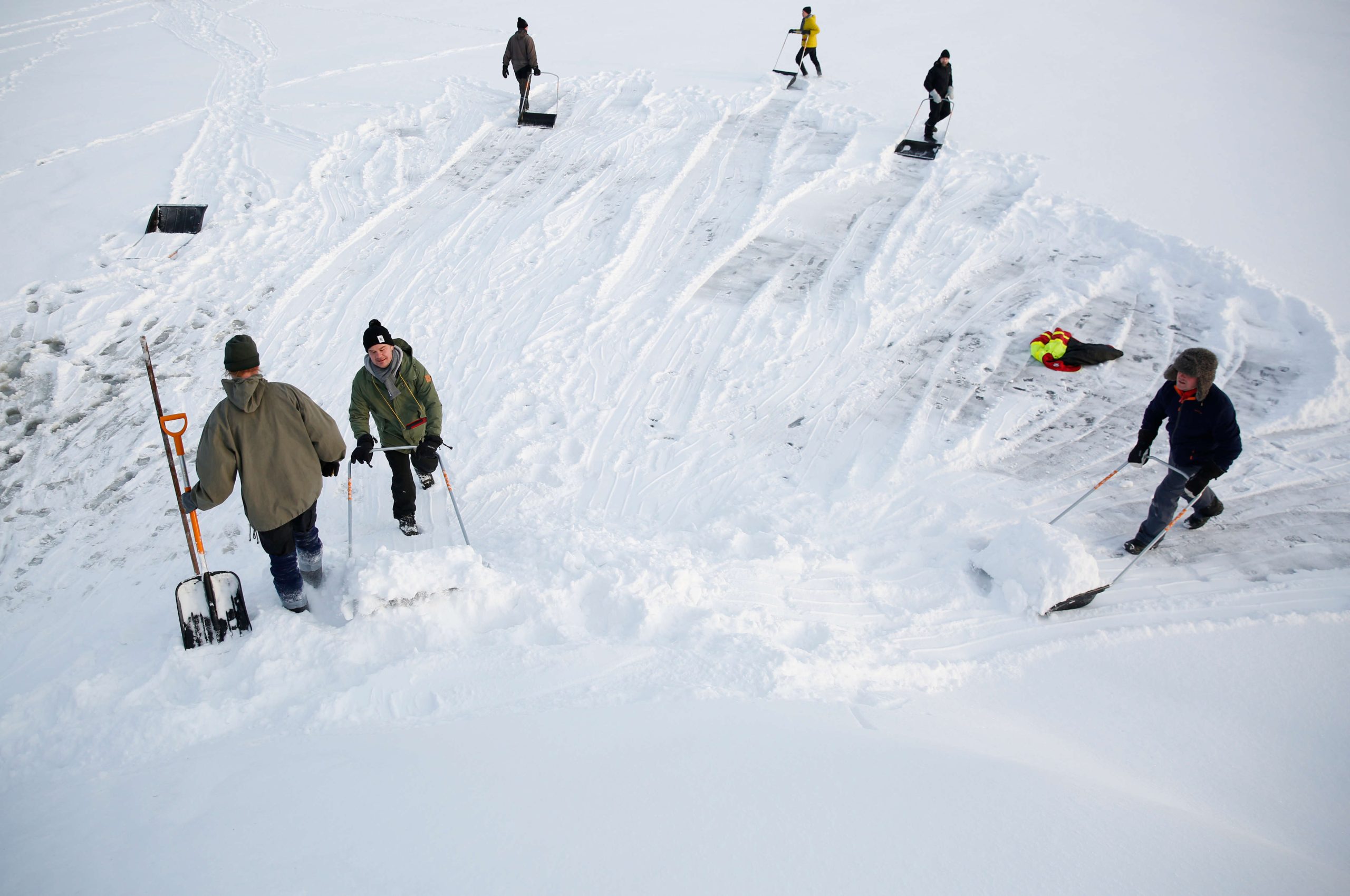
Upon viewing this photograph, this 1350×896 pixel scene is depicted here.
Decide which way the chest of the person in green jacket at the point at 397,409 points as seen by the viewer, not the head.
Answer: toward the camera

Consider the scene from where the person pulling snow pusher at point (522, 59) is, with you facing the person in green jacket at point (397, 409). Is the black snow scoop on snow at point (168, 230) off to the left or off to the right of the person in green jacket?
right

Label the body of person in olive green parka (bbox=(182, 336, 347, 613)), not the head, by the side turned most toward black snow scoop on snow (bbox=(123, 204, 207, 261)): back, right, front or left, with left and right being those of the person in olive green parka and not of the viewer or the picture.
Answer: front

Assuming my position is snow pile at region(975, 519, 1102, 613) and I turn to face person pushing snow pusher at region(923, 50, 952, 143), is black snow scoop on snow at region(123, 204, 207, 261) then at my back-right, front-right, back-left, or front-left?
front-left

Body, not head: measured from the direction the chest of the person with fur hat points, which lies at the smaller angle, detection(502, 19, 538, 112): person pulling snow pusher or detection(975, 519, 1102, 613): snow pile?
the snow pile

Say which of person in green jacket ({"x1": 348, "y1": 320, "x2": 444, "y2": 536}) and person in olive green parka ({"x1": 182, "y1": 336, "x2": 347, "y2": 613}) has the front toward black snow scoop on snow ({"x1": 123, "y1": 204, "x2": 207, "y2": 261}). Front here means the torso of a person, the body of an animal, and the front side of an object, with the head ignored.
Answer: the person in olive green parka

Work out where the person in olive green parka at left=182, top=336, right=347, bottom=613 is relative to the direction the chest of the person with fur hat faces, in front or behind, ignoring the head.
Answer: in front

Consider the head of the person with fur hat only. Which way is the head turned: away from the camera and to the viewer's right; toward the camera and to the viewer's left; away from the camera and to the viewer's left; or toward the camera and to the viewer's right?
toward the camera and to the viewer's left

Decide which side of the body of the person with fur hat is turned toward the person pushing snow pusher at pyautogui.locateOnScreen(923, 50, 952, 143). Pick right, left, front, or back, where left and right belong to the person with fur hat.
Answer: right

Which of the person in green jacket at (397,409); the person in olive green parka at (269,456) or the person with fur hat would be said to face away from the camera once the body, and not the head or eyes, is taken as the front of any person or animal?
the person in olive green parka

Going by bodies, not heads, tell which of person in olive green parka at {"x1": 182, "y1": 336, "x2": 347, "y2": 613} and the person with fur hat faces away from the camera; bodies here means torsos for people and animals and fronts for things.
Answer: the person in olive green parka

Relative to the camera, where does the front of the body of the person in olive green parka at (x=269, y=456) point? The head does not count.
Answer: away from the camera

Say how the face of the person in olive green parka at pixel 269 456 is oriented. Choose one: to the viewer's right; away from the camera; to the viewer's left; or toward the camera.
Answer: away from the camera

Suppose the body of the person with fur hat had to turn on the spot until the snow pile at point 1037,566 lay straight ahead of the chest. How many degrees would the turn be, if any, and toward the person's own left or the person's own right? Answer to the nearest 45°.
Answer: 0° — they already face it

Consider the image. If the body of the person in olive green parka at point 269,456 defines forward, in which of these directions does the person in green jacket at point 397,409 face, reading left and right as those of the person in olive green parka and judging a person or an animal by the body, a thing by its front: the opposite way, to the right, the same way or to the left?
the opposite way

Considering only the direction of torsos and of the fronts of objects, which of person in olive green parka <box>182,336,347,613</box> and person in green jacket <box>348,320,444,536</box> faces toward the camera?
the person in green jacket

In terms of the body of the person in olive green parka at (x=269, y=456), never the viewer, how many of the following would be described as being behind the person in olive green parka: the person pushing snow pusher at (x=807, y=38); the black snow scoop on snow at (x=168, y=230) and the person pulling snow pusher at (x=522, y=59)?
0
